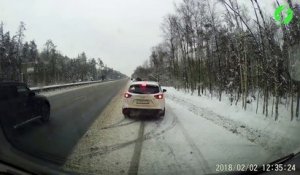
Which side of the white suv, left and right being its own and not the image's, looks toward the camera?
back

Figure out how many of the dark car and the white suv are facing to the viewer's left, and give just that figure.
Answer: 0

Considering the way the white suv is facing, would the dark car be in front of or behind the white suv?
behind
